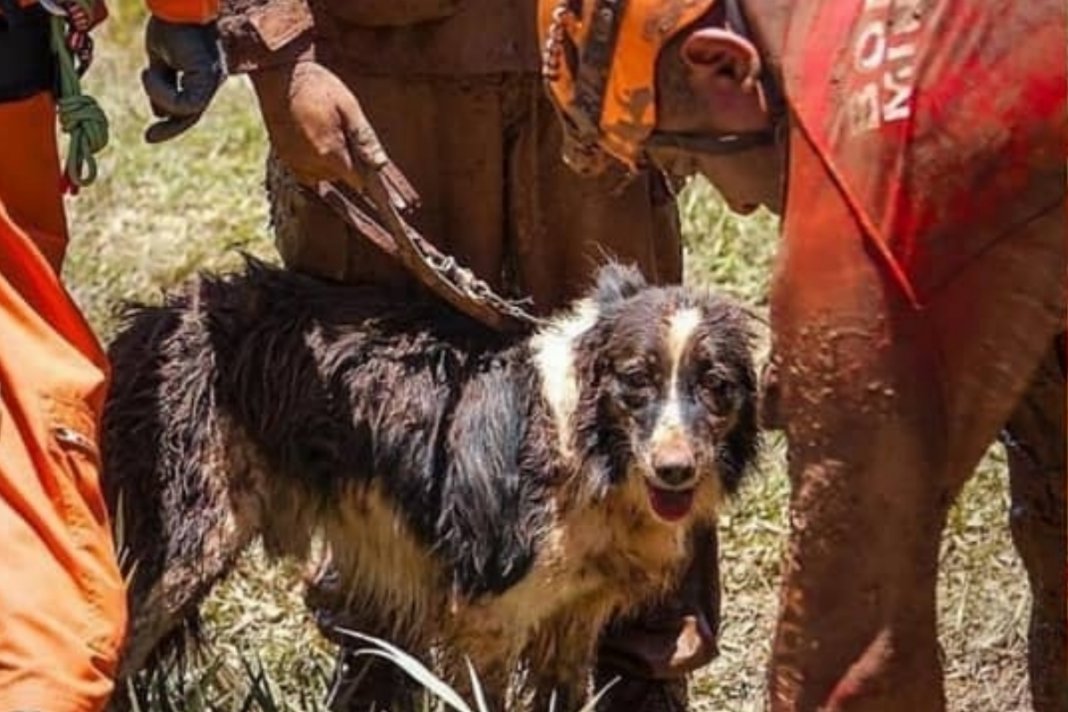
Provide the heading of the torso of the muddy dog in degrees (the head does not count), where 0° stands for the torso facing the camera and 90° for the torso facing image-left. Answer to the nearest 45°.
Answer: approximately 315°
